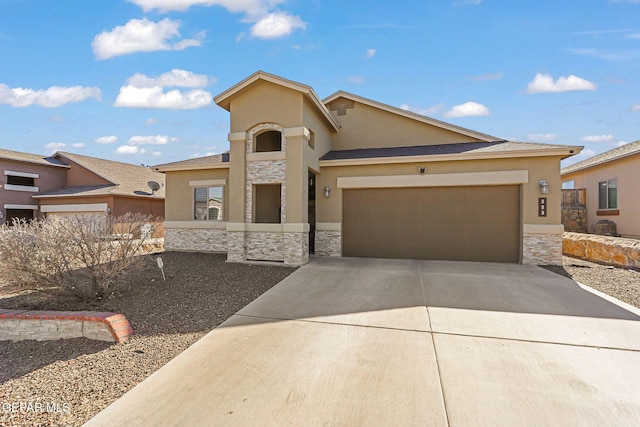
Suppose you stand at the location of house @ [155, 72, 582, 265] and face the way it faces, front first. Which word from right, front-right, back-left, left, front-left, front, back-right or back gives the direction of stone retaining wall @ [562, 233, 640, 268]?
left

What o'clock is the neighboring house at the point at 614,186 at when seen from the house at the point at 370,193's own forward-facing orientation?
The neighboring house is roughly at 8 o'clock from the house.

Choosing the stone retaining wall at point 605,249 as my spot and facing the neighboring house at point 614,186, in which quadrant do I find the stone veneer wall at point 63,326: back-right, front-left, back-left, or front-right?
back-left

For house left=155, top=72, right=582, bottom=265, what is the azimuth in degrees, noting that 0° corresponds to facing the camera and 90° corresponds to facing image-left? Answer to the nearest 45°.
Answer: approximately 0°

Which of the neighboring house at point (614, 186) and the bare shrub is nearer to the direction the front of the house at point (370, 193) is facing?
the bare shrub

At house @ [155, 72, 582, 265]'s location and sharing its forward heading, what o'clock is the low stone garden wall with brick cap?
The low stone garden wall with brick cap is roughly at 1 o'clock from the house.

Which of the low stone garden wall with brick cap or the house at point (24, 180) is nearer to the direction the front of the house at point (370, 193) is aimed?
the low stone garden wall with brick cap

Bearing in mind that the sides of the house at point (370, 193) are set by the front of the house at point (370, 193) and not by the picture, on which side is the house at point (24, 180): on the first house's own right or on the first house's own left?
on the first house's own right
